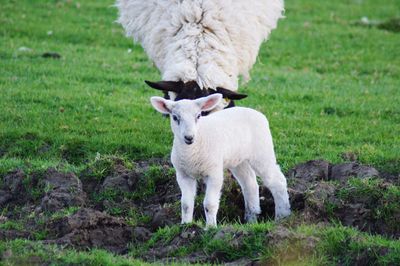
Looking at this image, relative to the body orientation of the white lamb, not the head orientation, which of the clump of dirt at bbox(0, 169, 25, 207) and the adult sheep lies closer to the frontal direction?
the clump of dirt

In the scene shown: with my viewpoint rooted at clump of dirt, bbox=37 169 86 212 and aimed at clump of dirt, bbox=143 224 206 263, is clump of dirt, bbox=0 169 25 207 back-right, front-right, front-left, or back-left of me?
back-right

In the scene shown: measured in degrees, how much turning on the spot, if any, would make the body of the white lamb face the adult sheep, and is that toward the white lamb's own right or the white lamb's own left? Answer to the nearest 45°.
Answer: approximately 135° to the white lamb's own right

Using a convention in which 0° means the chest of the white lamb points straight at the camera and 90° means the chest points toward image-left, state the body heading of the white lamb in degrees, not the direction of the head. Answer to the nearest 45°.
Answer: approximately 45°
